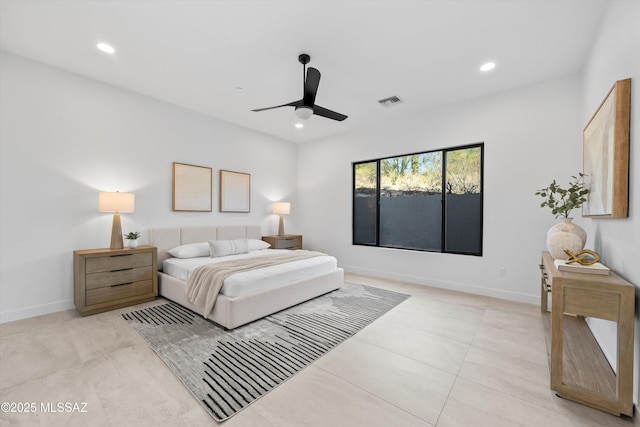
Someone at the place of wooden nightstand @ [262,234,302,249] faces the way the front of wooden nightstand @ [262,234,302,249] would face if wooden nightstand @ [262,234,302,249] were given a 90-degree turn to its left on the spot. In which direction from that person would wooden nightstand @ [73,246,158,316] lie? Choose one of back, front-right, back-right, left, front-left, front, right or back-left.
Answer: back

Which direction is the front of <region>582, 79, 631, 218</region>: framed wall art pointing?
to the viewer's left

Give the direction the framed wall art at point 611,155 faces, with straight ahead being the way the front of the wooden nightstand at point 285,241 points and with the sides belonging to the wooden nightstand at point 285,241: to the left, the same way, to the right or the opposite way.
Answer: the opposite way

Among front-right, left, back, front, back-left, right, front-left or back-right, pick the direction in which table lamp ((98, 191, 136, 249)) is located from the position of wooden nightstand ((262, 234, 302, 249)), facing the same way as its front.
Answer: right

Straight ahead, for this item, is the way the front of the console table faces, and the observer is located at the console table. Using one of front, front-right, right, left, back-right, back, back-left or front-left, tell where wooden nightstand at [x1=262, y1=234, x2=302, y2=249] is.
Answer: front

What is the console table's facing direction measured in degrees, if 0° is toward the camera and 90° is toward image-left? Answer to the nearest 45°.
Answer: approximately 90°

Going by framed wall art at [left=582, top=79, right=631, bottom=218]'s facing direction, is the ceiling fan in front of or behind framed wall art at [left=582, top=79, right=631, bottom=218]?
in front

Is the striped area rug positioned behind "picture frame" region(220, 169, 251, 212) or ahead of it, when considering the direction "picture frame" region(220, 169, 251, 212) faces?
ahead

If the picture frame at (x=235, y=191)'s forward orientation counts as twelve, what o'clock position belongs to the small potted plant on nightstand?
The small potted plant on nightstand is roughly at 3 o'clock from the picture frame.

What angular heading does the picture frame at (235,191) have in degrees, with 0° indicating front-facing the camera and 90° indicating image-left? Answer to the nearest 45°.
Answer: approximately 315°

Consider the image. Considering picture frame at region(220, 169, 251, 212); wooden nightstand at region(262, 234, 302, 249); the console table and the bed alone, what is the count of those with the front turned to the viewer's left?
1

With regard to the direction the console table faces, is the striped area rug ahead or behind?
ahead
